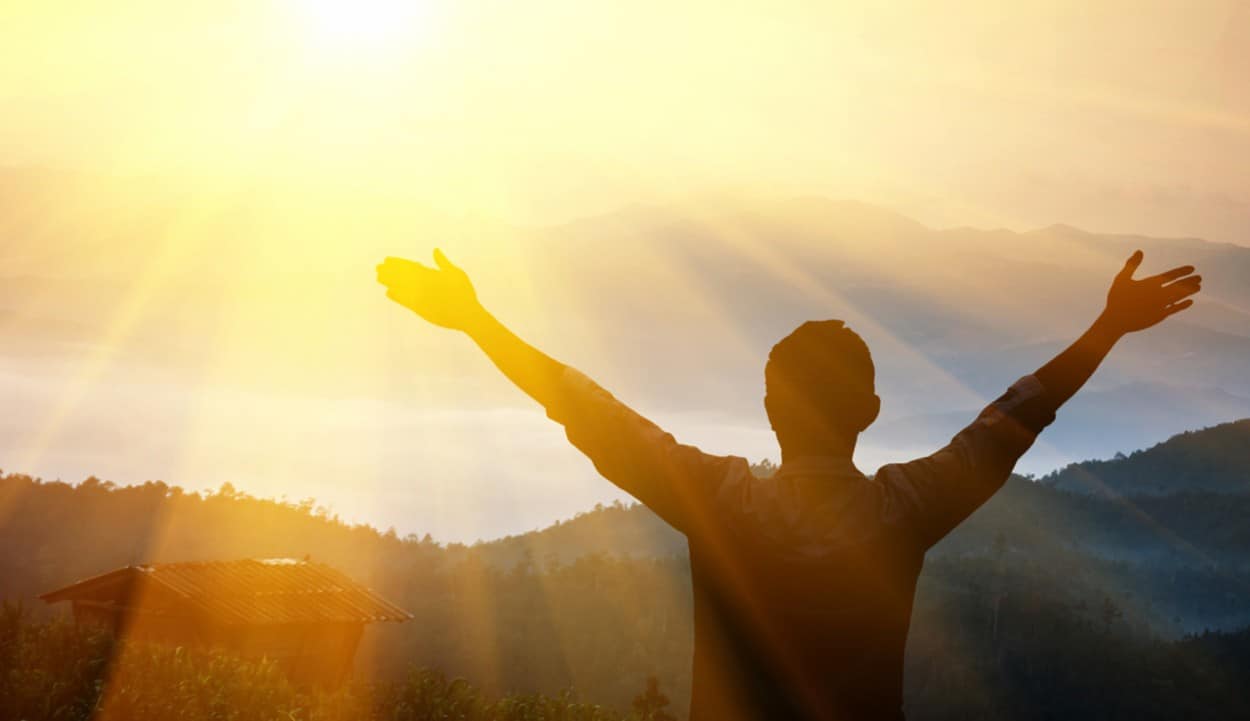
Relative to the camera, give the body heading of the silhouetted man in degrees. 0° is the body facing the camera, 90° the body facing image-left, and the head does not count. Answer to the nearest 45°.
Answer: approximately 180°

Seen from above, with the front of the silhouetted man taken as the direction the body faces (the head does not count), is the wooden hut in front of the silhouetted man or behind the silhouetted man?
in front

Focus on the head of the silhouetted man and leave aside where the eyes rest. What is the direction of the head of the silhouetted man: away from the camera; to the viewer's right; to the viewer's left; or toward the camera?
away from the camera
